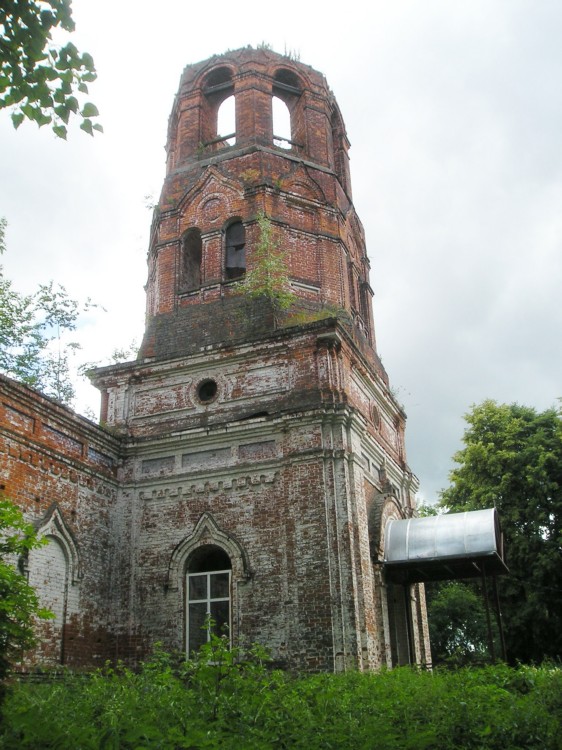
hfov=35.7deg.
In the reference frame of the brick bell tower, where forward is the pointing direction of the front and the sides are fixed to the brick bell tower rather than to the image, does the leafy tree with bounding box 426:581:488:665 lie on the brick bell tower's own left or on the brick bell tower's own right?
on the brick bell tower's own left

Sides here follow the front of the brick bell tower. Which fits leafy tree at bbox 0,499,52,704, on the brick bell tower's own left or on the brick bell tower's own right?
on the brick bell tower's own right

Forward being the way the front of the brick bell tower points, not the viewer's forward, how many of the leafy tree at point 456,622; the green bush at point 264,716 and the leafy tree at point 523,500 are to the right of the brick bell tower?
1

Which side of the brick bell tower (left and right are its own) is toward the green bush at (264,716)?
right

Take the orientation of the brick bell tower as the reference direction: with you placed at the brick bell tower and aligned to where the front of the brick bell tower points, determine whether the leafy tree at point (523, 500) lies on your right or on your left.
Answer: on your left
